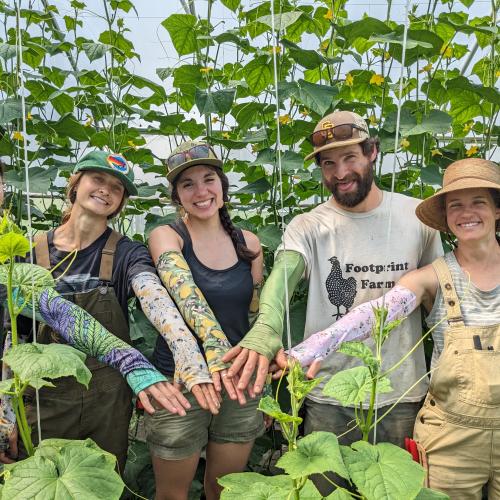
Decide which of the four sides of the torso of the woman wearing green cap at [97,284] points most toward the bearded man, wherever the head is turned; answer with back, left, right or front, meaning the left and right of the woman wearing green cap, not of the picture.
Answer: left

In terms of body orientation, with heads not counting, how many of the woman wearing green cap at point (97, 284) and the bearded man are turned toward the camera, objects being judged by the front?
2

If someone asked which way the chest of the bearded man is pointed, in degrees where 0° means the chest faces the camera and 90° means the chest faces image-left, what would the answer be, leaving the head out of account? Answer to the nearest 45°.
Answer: approximately 0°

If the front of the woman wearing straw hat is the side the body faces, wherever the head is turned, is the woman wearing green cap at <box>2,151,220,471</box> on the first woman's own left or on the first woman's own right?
on the first woman's own right

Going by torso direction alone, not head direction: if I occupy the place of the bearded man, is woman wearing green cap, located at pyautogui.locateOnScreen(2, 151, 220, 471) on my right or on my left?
on my right
